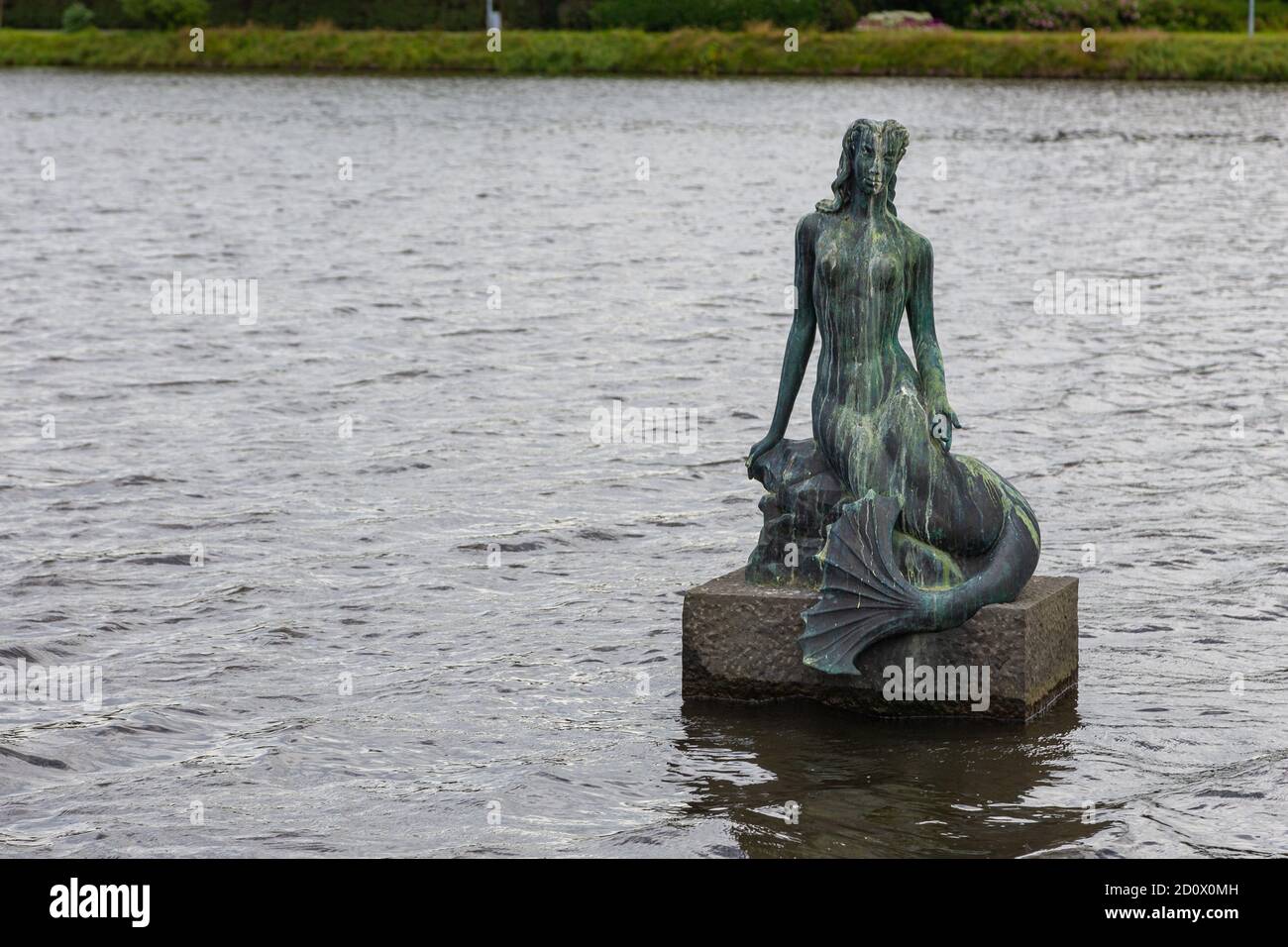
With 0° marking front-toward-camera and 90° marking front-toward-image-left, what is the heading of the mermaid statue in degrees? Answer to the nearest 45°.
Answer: approximately 0°
